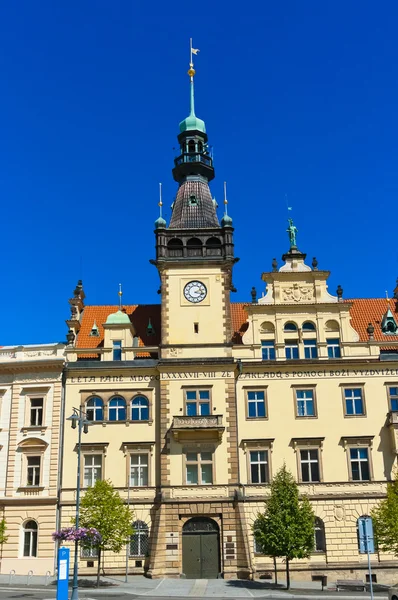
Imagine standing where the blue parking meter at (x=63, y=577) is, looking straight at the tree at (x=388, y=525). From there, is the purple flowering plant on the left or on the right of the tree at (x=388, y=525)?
left

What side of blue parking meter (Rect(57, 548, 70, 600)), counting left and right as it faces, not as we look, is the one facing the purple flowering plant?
back

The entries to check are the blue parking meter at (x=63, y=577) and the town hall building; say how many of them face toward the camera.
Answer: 2

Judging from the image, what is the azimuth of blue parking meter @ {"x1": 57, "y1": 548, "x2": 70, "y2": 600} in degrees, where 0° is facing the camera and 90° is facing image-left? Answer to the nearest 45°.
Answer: approximately 0°

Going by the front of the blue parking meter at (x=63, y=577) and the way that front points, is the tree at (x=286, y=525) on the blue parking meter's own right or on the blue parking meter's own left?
on the blue parking meter's own left

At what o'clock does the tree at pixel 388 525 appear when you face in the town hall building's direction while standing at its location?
The tree is roughly at 10 o'clock from the town hall building.

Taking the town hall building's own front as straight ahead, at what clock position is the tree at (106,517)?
The tree is roughly at 2 o'clock from the town hall building.

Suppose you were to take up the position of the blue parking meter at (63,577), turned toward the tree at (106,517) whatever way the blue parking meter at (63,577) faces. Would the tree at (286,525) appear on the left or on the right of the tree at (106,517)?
right

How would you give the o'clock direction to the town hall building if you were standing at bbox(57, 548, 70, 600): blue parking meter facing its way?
The town hall building is roughly at 7 o'clock from the blue parking meter.

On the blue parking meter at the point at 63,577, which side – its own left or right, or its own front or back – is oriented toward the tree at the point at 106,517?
back

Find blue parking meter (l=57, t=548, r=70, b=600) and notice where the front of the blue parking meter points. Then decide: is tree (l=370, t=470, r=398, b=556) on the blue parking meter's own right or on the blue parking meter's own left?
on the blue parking meter's own left
